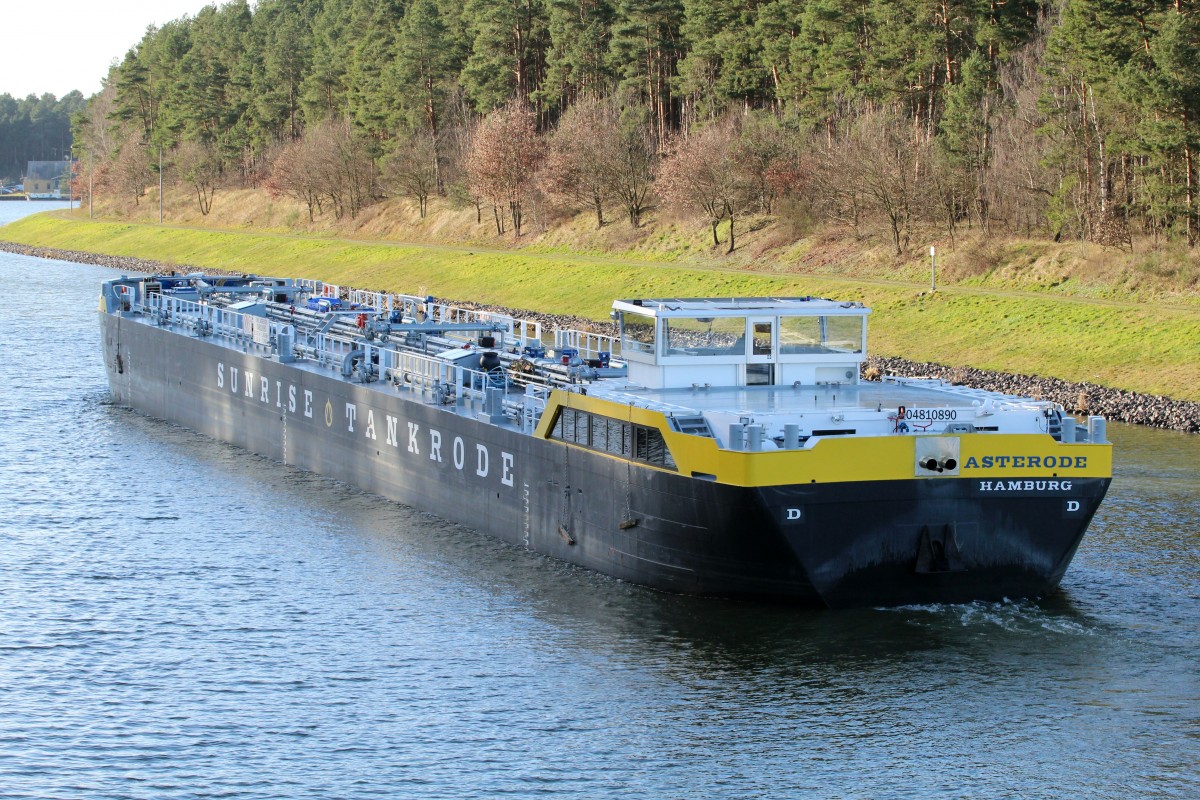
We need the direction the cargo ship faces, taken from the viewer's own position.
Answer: facing away from the viewer and to the left of the viewer
